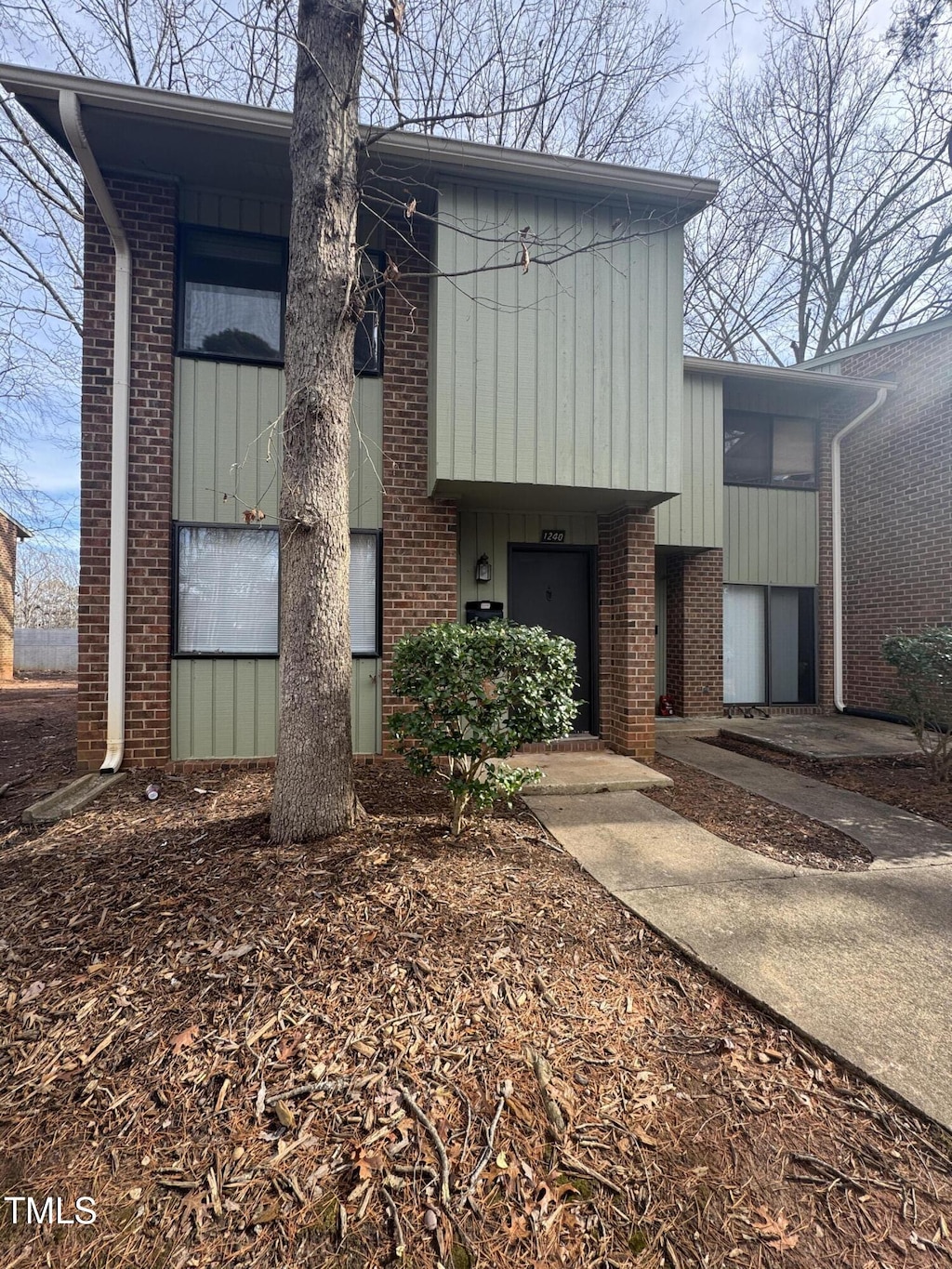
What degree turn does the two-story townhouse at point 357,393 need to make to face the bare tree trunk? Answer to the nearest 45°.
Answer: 0° — it already faces it

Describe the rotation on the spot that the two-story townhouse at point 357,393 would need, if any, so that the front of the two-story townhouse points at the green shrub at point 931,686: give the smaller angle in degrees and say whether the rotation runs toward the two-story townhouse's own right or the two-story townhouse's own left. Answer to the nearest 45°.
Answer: approximately 90° to the two-story townhouse's own left

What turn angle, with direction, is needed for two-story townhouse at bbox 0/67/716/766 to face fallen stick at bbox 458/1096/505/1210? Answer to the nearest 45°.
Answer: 0° — it already faces it

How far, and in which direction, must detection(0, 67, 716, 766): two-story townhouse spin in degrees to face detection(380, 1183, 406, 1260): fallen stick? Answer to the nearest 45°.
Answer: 0° — it already faces it

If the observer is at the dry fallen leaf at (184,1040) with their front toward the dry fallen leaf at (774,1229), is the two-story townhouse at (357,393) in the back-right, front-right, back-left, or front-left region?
back-left

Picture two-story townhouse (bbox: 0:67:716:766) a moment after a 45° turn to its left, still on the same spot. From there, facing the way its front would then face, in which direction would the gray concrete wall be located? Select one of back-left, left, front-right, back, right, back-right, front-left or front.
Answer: back

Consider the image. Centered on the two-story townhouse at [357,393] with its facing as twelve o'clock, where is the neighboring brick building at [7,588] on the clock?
The neighboring brick building is roughly at 5 o'clock from the two-story townhouse.

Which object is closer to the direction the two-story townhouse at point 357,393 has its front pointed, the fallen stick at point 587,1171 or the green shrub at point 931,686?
the fallen stick

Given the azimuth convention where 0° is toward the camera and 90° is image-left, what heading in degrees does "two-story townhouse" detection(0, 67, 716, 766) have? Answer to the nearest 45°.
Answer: approximately 0°

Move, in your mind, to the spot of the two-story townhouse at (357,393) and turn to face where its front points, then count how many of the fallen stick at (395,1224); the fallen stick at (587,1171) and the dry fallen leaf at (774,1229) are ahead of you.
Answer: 3
